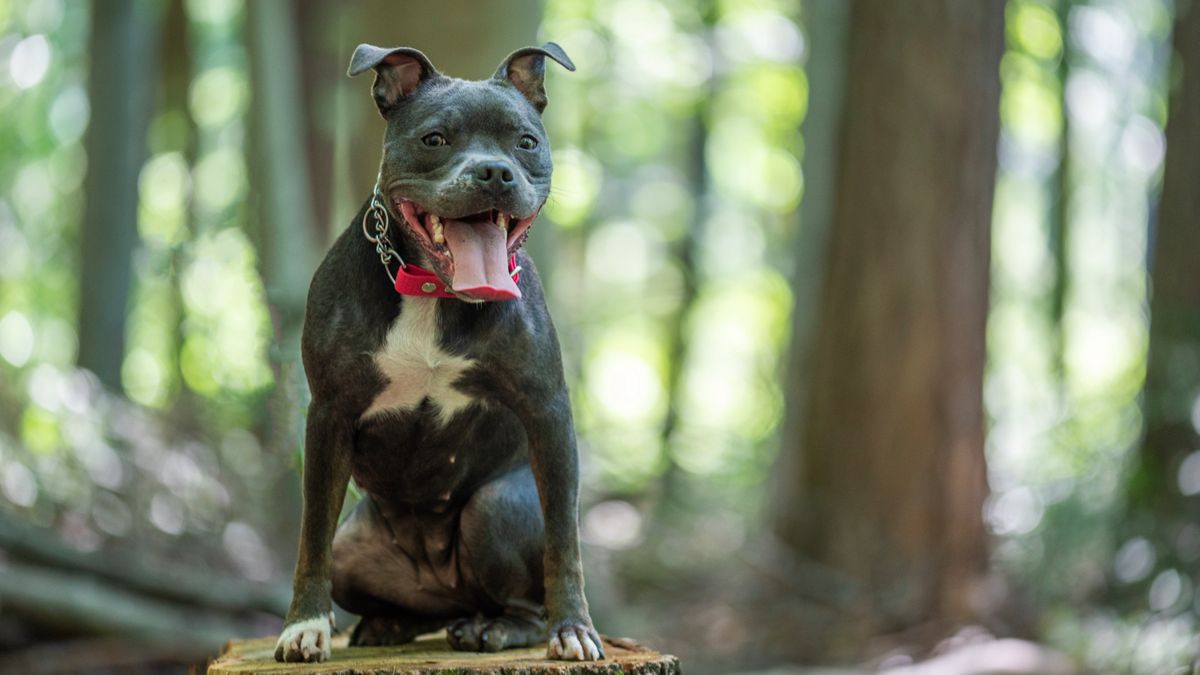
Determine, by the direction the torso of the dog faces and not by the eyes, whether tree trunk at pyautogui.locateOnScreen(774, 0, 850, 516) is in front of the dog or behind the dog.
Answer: behind

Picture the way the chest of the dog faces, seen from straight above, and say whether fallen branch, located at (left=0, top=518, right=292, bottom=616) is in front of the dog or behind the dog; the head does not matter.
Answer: behind

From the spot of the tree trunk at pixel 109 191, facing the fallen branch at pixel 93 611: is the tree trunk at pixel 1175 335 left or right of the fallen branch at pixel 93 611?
left

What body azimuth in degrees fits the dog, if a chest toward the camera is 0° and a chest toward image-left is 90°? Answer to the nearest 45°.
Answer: approximately 0°

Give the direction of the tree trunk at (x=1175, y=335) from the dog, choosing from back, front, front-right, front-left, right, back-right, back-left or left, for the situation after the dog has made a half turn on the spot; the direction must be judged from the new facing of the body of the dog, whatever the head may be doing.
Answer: front-right

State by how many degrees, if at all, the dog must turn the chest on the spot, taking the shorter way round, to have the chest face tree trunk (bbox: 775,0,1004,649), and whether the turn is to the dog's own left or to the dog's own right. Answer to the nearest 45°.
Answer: approximately 135° to the dog's own left
